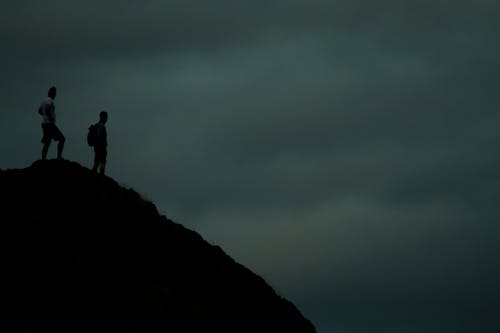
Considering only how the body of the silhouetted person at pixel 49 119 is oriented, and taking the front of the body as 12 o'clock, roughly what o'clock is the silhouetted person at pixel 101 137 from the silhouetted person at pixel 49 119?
the silhouetted person at pixel 101 137 is roughly at 11 o'clock from the silhouetted person at pixel 49 119.

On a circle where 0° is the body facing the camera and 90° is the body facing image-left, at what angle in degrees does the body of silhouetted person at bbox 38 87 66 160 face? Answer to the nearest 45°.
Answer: approximately 270°

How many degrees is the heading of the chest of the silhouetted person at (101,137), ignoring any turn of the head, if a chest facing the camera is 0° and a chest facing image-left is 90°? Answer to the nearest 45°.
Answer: approximately 270°

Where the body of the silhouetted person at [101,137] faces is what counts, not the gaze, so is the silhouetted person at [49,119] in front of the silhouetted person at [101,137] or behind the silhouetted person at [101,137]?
behind

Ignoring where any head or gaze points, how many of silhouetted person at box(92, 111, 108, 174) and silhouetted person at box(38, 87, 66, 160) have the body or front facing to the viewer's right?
2
